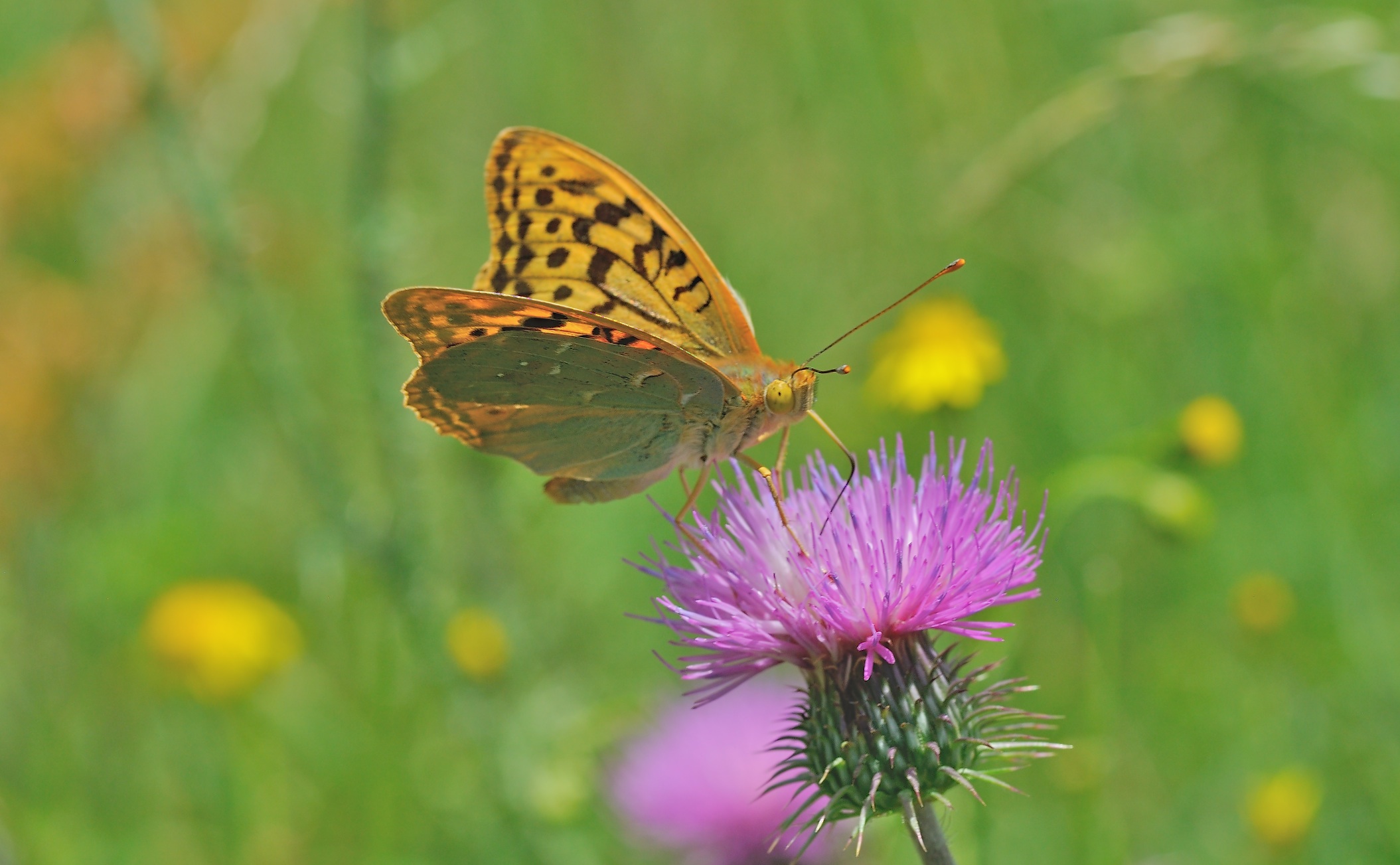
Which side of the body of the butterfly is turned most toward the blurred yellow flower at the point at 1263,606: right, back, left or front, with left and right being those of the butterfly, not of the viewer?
left

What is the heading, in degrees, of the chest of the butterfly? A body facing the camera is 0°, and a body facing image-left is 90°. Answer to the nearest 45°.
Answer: approximately 270°

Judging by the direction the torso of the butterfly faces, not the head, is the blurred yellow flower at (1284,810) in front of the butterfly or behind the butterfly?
in front
